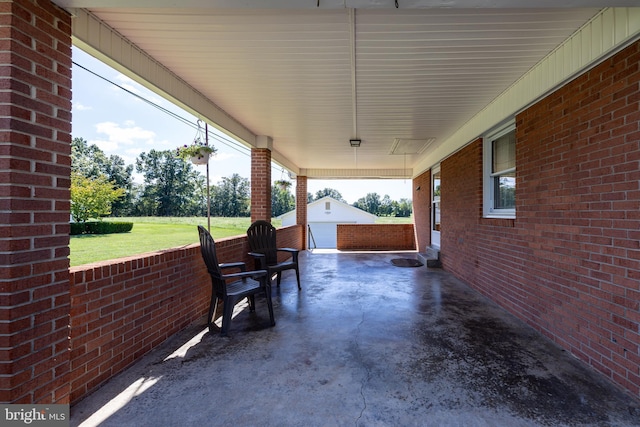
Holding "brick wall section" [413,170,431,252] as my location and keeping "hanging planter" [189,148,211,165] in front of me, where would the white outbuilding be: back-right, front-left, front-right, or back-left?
back-right

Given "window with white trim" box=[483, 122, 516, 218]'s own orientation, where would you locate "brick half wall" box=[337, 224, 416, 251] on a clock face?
The brick half wall is roughly at 3 o'clock from the window with white trim.

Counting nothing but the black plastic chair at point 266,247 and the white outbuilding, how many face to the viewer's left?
0

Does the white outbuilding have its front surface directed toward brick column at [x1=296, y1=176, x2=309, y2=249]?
yes

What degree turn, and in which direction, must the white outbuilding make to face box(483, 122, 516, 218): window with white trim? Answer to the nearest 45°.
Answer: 0° — it already faces it

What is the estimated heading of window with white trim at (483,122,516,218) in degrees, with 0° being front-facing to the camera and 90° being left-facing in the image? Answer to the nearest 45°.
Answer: approximately 45°

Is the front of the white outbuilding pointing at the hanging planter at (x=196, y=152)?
yes

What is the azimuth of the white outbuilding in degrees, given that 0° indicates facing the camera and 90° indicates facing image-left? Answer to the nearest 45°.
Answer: approximately 0°

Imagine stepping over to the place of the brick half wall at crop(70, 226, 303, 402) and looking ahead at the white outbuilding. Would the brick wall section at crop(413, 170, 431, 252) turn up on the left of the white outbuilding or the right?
right

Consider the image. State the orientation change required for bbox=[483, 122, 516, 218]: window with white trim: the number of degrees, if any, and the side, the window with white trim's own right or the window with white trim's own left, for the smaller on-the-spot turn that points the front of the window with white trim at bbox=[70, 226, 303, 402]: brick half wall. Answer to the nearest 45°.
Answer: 0° — it already faces it

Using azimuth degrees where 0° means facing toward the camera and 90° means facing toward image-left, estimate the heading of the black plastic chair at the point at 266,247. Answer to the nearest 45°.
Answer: approximately 315°

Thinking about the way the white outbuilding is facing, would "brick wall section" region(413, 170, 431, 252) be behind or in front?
in front
